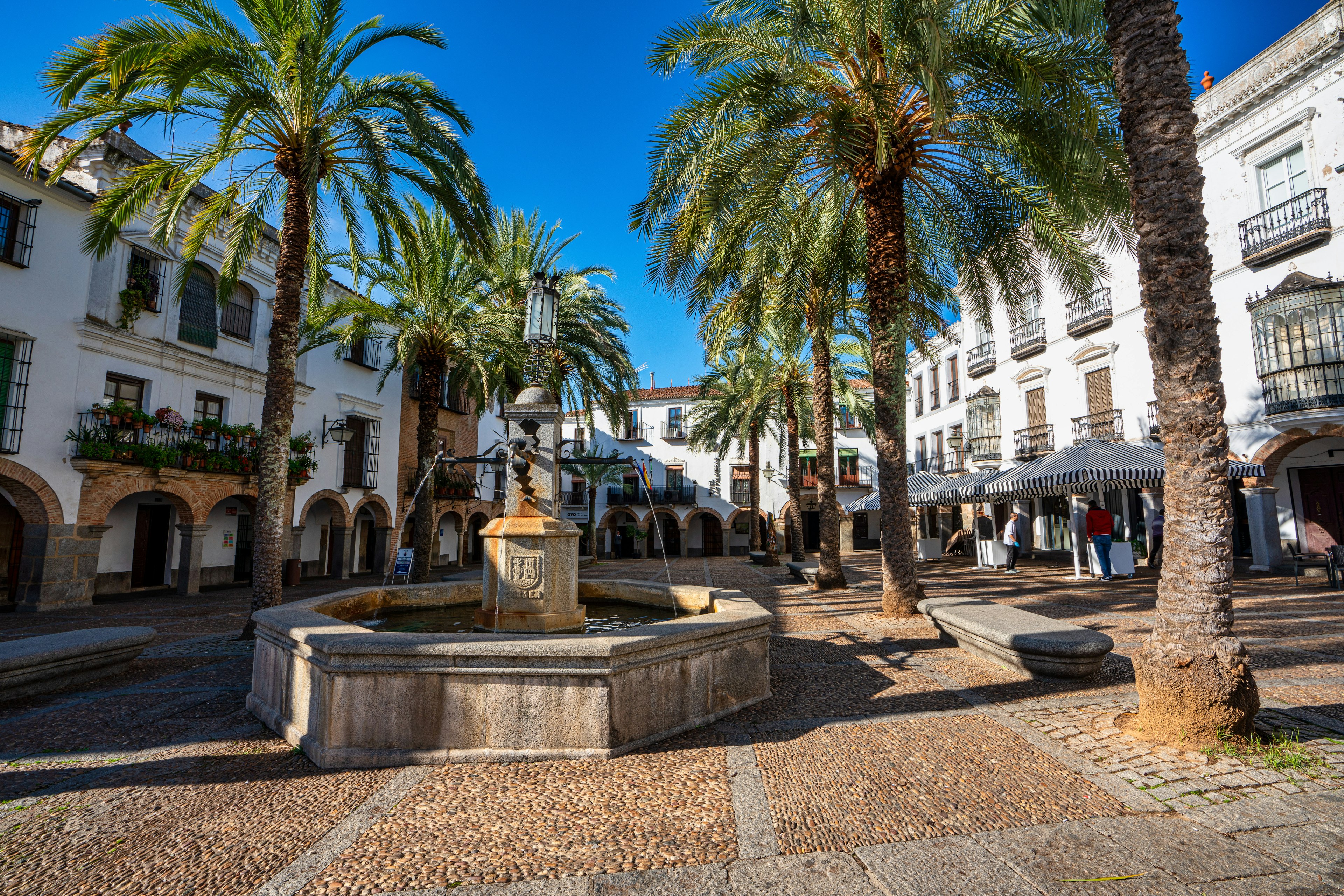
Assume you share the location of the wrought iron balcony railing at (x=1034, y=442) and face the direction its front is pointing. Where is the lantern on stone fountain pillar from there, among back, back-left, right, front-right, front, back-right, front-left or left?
front-left

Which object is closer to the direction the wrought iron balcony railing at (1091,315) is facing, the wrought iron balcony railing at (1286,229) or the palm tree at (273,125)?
the palm tree

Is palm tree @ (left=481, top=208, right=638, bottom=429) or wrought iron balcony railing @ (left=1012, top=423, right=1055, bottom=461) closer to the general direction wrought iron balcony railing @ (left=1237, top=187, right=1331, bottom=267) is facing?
the palm tree

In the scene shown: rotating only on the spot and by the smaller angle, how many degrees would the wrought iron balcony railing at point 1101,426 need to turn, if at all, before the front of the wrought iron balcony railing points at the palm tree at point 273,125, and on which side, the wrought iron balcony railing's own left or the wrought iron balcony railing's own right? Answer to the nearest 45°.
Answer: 0° — it already faces it

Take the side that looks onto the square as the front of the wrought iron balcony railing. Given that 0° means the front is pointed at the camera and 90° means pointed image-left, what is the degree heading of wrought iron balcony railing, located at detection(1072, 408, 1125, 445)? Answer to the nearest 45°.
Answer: approximately 45°

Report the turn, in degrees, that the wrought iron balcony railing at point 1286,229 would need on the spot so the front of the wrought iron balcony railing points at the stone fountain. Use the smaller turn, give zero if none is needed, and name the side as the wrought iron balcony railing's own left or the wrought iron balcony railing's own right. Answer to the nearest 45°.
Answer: approximately 45° to the wrought iron balcony railing's own left

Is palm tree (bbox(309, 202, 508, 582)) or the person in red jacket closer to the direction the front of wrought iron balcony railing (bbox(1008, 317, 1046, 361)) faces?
the palm tree

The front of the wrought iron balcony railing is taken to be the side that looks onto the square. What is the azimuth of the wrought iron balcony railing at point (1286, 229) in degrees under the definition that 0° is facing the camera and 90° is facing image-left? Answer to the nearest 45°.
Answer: approximately 45°

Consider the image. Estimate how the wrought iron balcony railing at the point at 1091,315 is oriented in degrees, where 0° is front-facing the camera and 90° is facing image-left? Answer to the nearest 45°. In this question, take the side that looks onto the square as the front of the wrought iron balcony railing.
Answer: approximately 45°

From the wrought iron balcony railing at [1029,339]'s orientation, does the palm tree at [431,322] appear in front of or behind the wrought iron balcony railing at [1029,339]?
in front

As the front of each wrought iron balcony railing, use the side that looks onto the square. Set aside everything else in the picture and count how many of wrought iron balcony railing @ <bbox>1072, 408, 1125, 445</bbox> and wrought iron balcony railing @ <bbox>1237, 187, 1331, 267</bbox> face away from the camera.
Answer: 0

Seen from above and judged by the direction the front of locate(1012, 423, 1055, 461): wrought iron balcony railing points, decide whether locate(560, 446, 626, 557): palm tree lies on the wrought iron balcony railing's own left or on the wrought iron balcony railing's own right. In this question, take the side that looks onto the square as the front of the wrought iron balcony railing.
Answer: on the wrought iron balcony railing's own right

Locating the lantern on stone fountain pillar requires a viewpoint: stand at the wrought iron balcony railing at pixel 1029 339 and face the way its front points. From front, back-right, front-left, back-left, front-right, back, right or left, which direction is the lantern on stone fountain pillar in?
front-left
